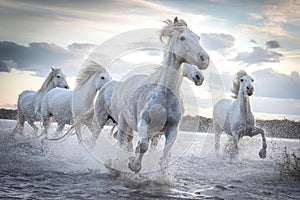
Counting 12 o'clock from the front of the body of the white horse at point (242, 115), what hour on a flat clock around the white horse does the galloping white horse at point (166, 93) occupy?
The galloping white horse is roughly at 2 o'clock from the white horse.

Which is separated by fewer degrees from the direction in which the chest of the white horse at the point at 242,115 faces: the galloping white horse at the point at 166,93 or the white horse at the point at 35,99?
the galloping white horse

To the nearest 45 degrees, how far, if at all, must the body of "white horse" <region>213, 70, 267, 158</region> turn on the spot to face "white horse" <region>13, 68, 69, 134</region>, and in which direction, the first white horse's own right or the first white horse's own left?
approximately 135° to the first white horse's own right

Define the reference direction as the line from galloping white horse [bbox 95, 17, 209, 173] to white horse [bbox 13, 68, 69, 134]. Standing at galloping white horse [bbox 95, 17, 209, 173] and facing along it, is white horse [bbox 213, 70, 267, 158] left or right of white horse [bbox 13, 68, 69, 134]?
right

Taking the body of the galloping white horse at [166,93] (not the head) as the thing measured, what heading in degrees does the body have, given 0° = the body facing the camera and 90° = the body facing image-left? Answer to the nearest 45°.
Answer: approximately 315°

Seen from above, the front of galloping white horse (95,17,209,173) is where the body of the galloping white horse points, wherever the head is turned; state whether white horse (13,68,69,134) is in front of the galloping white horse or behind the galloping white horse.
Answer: behind

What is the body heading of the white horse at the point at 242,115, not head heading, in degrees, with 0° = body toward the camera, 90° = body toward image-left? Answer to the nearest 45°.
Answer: approximately 315°

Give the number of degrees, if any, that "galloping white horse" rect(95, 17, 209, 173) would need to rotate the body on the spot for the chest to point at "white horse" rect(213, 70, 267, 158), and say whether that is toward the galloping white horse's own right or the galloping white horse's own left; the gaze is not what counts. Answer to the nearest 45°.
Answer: approximately 90° to the galloping white horse's own left
